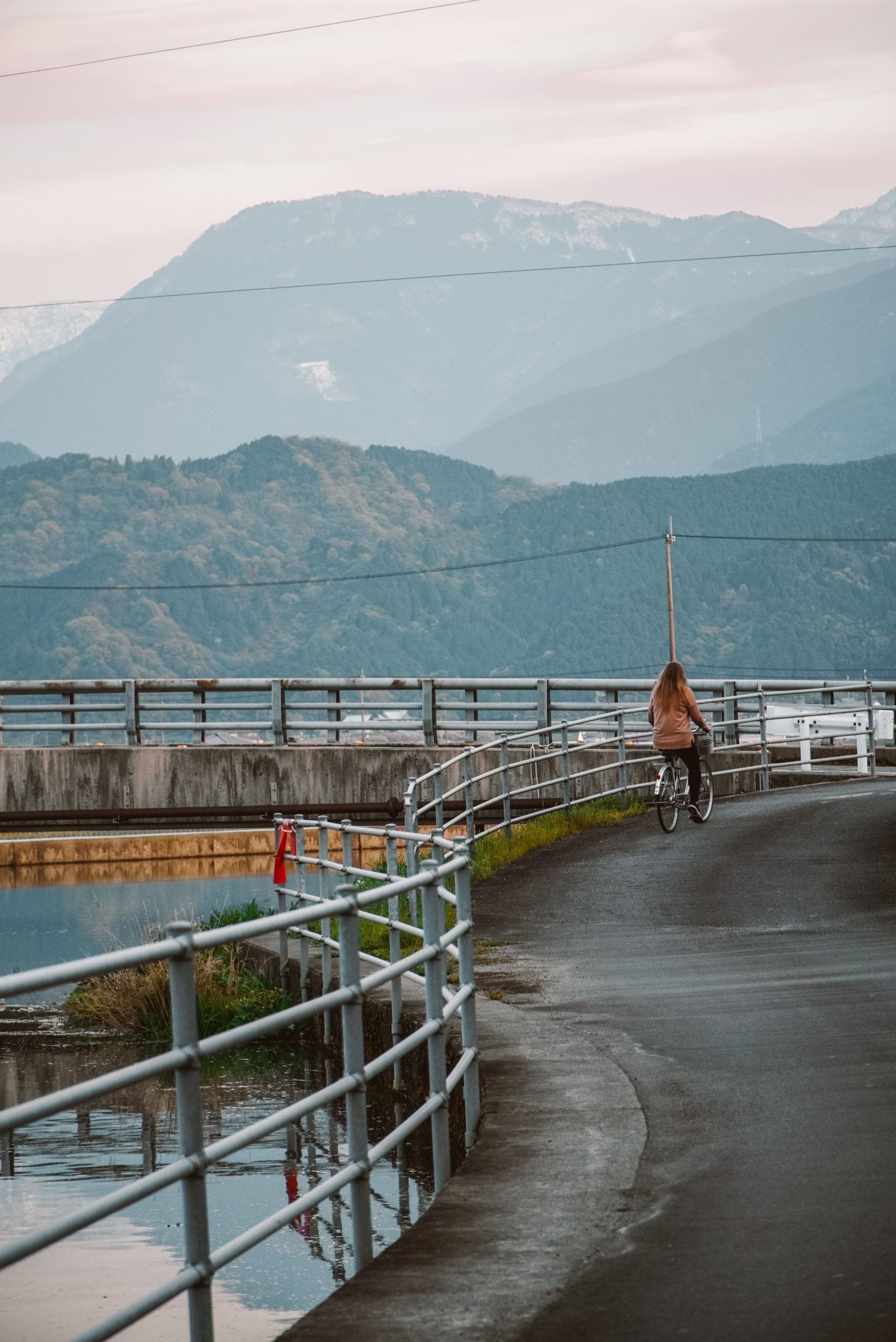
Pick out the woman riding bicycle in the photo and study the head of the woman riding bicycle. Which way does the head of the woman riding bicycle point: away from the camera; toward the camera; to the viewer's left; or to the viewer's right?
away from the camera

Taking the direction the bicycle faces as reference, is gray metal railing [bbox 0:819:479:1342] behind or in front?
behind

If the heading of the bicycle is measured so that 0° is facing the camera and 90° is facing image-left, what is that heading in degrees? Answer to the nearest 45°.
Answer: approximately 225°

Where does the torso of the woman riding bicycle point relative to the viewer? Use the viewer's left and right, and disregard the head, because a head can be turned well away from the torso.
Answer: facing away from the viewer and to the right of the viewer

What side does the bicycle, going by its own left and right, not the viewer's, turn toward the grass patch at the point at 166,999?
back
